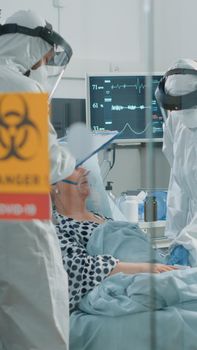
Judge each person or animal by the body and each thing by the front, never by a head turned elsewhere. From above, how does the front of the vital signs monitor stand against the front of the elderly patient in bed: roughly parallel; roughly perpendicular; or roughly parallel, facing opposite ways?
roughly perpendicular

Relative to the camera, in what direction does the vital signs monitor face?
facing the viewer

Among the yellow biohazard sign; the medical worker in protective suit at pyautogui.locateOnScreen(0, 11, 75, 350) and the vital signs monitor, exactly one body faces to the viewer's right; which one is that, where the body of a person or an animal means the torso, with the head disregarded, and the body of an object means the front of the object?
the medical worker in protective suit

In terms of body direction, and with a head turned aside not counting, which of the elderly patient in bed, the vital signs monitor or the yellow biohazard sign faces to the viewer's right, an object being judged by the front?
the elderly patient in bed

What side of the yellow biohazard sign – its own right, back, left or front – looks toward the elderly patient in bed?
back

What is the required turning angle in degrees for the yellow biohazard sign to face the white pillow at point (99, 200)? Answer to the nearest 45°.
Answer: approximately 180°

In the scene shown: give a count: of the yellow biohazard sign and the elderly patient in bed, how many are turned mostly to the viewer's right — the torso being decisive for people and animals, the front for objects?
1

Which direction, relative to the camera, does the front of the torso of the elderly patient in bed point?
to the viewer's right

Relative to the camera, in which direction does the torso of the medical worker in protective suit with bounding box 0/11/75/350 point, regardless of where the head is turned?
to the viewer's right

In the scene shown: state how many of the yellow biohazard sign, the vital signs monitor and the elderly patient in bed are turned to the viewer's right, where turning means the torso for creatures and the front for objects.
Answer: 1

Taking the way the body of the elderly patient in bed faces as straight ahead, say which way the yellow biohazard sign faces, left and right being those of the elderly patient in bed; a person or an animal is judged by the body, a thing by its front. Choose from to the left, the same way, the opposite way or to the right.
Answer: to the right
